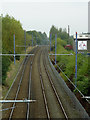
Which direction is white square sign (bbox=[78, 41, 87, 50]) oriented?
toward the camera

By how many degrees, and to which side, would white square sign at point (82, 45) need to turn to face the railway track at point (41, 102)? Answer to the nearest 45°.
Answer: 0° — it already faces it
